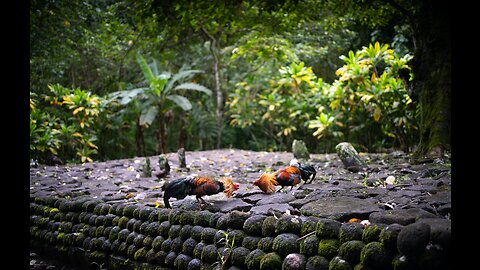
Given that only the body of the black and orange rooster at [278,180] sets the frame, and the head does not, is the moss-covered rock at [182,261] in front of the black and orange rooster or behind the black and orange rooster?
in front

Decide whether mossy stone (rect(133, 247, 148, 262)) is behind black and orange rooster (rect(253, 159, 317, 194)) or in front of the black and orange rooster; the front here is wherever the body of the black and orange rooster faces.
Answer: in front

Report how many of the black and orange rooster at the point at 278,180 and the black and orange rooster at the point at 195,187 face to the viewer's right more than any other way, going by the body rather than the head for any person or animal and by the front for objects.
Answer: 1

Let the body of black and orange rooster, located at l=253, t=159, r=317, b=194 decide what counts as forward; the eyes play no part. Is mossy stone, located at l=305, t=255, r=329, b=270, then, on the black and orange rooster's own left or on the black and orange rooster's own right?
on the black and orange rooster's own left

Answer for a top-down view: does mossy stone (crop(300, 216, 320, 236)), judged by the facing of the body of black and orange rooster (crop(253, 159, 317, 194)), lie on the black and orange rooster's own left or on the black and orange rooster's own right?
on the black and orange rooster's own left

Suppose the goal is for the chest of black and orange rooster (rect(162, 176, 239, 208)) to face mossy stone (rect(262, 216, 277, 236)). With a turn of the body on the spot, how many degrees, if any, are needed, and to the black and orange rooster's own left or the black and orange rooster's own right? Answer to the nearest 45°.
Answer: approximately 45° to the black and orange rooster's own right

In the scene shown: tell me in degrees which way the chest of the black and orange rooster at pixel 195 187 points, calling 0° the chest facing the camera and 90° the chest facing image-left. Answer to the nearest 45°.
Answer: approximately 270°

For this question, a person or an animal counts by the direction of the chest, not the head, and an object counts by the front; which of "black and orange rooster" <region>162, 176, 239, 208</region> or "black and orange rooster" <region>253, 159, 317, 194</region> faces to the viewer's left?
"black and orange rooster" <region>253, 159, 317, 194</region>

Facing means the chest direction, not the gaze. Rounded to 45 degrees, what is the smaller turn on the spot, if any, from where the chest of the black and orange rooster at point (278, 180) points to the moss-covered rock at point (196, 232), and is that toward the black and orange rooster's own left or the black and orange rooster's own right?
approximately 45° to the black and orange rooster's own left

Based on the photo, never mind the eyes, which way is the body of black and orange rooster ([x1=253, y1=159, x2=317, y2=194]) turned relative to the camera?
to the viewer's left
